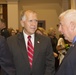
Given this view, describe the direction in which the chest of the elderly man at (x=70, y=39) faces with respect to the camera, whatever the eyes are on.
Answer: to the viewer's left

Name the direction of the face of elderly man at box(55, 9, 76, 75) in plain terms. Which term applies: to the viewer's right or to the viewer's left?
to the viewer's left

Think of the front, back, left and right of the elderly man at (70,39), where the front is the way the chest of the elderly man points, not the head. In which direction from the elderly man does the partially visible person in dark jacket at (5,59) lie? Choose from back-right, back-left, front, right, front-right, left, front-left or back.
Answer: front-right
